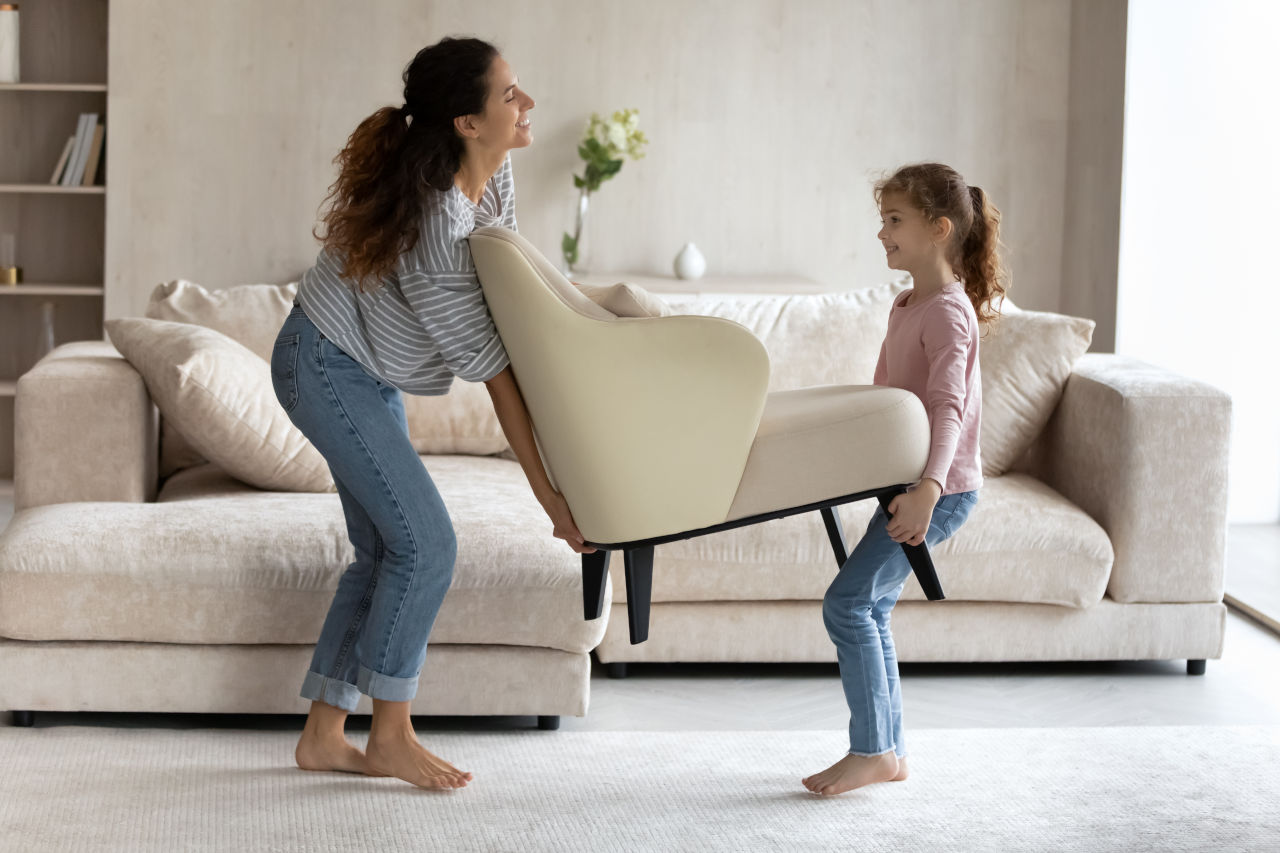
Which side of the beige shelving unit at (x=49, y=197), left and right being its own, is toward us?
front

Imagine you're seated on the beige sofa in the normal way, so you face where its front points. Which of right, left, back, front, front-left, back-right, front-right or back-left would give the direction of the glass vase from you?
back

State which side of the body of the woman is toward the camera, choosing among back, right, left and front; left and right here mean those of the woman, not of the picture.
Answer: right

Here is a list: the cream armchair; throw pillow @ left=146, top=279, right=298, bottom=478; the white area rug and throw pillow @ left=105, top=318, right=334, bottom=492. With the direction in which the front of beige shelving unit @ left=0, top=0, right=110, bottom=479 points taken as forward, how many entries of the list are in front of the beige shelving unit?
4

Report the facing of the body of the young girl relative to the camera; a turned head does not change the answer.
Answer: to the viewer's left

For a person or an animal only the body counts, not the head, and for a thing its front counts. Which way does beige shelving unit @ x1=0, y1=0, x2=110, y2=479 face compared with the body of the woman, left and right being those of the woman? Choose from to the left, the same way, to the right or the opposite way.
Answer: to the right

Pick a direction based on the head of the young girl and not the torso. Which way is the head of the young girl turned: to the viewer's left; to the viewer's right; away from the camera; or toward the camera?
to the viewer's left

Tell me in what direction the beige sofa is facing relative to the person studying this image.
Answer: facing the viewer

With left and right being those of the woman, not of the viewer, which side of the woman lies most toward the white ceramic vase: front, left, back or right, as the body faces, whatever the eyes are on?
left

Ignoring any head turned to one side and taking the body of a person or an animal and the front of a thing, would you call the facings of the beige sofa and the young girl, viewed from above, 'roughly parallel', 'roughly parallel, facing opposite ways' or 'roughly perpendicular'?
roughly perpendicular

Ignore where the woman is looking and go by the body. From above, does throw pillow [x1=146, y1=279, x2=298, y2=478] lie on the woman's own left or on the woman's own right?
on the woman's own left
